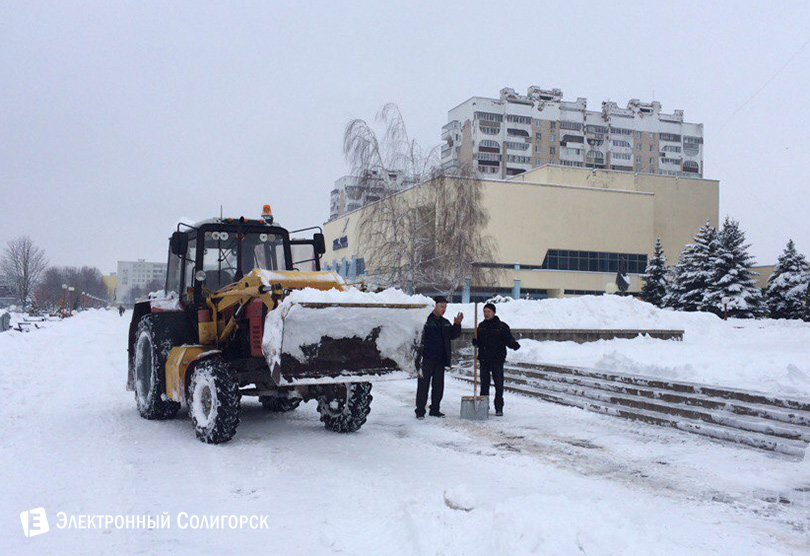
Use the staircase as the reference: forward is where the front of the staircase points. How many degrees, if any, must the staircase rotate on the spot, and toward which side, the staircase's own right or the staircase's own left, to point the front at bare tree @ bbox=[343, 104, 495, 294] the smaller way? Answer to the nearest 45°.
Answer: approximately 90° to the staircase's own right

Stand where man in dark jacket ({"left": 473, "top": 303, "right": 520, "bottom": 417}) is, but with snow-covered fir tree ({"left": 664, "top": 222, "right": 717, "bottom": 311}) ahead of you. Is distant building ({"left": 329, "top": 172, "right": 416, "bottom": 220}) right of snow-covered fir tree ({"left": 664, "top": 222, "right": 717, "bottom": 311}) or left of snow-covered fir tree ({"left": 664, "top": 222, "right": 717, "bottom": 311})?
left

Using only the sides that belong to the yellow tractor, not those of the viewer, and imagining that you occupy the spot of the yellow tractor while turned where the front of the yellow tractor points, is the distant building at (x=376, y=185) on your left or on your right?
on your left

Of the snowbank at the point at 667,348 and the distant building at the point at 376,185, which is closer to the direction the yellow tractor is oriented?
the snowbank

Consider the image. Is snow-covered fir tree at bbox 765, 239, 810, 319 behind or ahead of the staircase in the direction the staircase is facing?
behind

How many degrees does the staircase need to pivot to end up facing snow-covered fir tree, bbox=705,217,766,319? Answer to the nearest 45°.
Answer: approximately 135° to its right

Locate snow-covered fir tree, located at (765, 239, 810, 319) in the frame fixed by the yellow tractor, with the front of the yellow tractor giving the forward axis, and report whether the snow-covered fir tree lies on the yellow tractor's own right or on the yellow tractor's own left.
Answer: on the yellow tractor's own left

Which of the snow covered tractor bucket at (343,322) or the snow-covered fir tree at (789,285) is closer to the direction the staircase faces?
the snow covered tractor bucket

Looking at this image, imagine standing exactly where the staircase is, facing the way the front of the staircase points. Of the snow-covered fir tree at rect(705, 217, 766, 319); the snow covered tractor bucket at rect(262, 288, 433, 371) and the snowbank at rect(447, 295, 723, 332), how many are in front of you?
1

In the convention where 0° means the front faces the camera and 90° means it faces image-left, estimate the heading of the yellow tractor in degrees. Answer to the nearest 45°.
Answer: approximately 315°

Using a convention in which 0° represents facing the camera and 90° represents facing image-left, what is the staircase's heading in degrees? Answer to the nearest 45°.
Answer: approximately 45°

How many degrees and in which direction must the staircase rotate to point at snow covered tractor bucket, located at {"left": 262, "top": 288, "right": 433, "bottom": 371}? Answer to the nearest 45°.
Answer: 0° — it already faces it

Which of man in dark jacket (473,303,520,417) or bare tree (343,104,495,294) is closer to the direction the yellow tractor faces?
the man in dark jacket

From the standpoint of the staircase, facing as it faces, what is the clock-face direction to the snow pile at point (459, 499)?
The snow pile is roughly at 11 o'clock from the staircase.

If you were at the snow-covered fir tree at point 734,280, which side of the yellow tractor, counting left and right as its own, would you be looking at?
left
